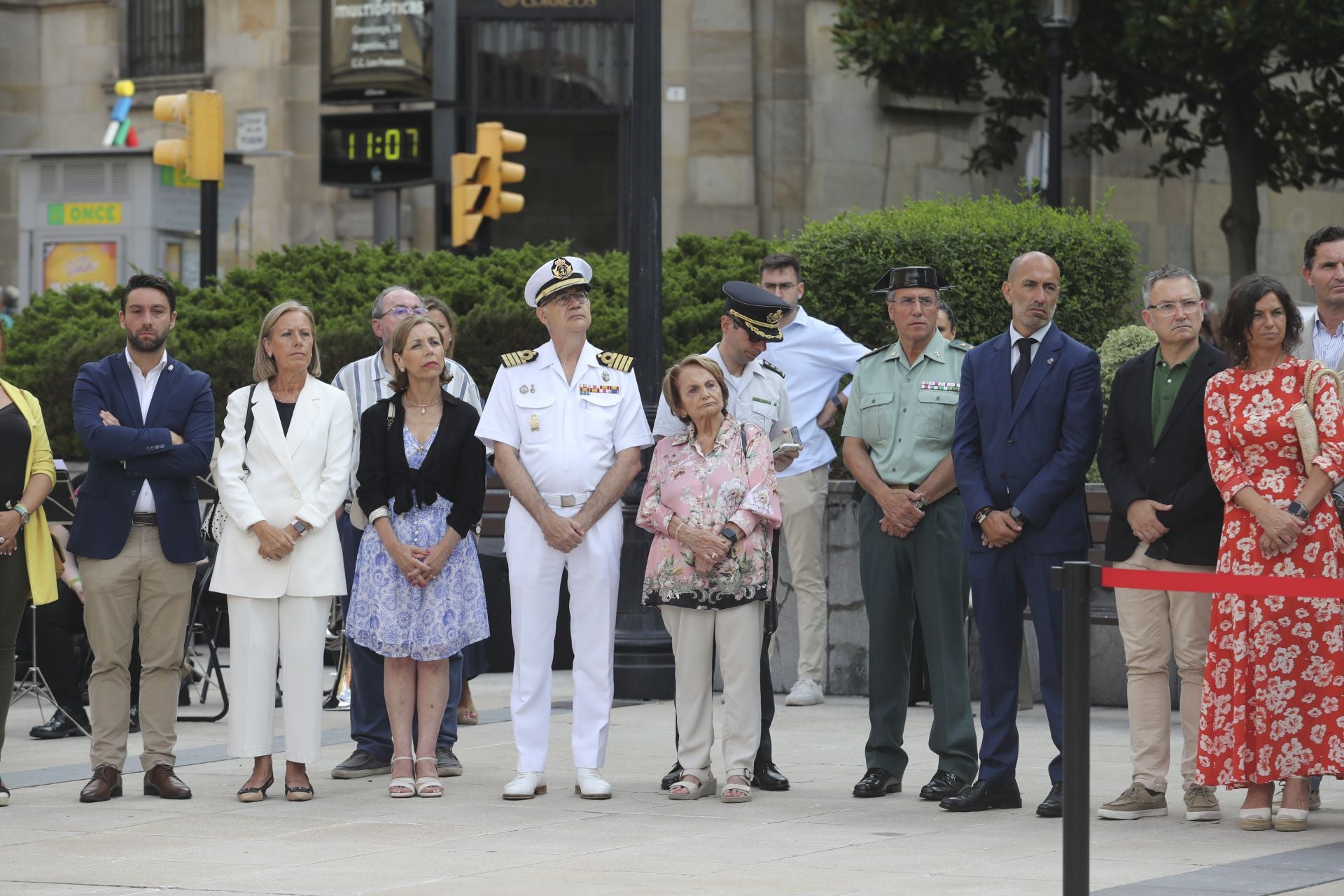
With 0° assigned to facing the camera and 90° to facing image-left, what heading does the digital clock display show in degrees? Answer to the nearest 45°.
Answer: approximately 0°

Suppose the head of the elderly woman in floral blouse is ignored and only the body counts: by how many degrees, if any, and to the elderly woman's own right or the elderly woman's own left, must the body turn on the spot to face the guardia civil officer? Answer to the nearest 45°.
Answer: approximately 90° to the elderly woman's own left

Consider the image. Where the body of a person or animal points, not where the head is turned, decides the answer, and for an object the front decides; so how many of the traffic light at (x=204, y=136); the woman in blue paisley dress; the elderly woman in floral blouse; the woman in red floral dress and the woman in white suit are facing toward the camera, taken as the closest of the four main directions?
4

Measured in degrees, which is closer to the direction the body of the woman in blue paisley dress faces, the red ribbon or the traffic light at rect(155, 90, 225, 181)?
the red ribbon

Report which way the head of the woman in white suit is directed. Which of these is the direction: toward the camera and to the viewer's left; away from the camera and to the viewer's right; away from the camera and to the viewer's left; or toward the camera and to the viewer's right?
toward the camera and to the viewer's right

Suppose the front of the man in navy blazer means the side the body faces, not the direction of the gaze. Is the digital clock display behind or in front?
behind

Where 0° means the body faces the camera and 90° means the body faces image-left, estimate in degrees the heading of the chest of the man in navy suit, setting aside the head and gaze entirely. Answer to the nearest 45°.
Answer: approximately 45°
